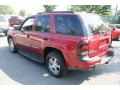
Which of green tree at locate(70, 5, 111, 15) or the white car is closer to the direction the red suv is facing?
the white car

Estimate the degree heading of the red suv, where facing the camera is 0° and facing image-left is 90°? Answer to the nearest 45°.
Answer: approximately 135°

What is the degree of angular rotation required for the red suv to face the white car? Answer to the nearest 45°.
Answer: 0° — it already faces it

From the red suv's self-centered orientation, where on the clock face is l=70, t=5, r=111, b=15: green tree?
The green tree is roughly at 2 o'clock from the red suv.
